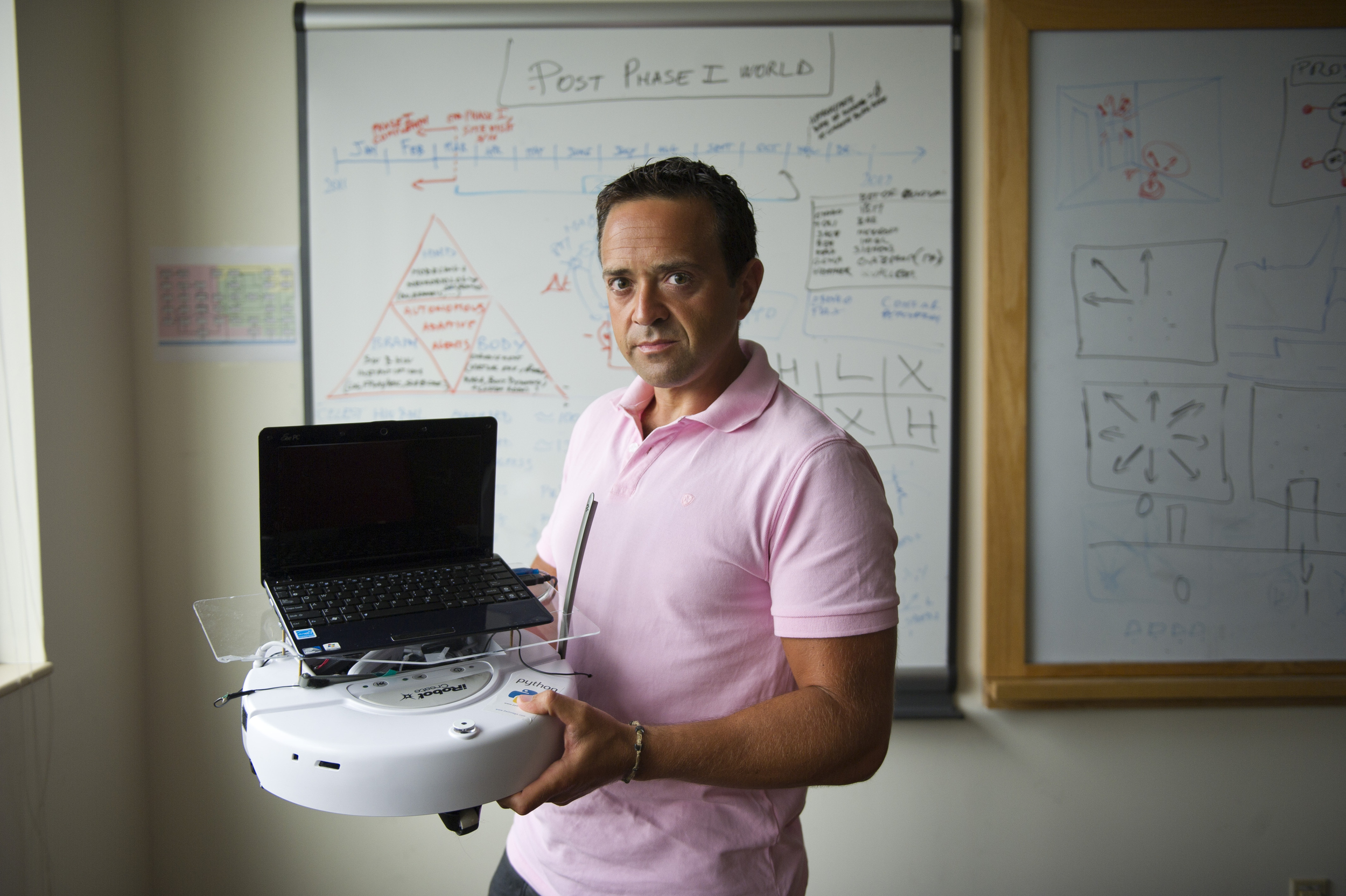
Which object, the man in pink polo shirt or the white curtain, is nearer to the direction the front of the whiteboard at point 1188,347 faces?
the man in pink polo shirt

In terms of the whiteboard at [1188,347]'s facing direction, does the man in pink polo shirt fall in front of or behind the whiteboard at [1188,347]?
in front

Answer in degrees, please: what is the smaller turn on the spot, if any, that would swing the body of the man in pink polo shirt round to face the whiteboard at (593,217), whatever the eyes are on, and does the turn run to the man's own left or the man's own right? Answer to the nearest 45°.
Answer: approximately 135° to the man's own right

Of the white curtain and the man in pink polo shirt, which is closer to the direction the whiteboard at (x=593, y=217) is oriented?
the man in pink polo shirt

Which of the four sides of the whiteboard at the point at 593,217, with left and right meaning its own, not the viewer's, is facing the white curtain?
right

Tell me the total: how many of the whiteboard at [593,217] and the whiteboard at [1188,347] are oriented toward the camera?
2

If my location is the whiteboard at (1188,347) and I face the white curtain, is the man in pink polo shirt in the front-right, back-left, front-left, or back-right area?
front-left

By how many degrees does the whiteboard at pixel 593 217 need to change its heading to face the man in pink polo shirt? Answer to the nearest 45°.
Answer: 0° — it already faces them

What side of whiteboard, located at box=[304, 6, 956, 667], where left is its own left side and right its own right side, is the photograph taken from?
front

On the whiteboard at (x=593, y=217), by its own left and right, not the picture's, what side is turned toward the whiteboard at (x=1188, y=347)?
left

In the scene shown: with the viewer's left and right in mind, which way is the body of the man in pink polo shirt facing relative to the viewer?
facing the viewer and to the left of the viewer

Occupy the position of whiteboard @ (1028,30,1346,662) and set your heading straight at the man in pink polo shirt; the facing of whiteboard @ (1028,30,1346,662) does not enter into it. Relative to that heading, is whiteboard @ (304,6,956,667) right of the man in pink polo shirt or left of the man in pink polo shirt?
right
